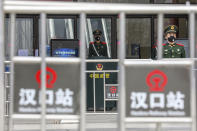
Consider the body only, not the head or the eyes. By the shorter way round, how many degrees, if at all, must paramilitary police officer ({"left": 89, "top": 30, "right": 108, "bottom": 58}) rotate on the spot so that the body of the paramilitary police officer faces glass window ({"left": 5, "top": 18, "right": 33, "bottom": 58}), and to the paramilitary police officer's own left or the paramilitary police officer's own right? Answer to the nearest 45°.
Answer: approximately 90° to the paramilitary police officer's own right

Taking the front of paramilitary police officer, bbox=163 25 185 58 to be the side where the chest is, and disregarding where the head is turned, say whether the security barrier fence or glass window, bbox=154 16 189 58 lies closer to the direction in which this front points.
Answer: the security barrier fence

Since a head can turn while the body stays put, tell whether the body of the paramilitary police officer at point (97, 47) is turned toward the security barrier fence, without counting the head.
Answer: yes

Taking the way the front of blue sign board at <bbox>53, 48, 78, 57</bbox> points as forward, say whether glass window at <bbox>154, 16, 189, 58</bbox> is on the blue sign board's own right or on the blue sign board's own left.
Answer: on the blue sign board's own left

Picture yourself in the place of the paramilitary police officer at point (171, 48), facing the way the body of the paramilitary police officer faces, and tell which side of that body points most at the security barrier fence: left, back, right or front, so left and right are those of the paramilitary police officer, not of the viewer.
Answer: front

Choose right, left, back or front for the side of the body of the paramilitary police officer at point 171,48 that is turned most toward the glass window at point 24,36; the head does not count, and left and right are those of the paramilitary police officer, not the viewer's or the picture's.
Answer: right

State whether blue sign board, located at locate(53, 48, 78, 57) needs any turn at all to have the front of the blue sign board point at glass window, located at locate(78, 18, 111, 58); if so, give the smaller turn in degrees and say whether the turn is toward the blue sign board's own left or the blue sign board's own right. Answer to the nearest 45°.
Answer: approximately 135° to the blue sign board's own left

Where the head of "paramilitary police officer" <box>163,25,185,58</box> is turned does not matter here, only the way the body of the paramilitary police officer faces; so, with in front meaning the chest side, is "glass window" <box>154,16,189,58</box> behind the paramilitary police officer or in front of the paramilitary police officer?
behind
